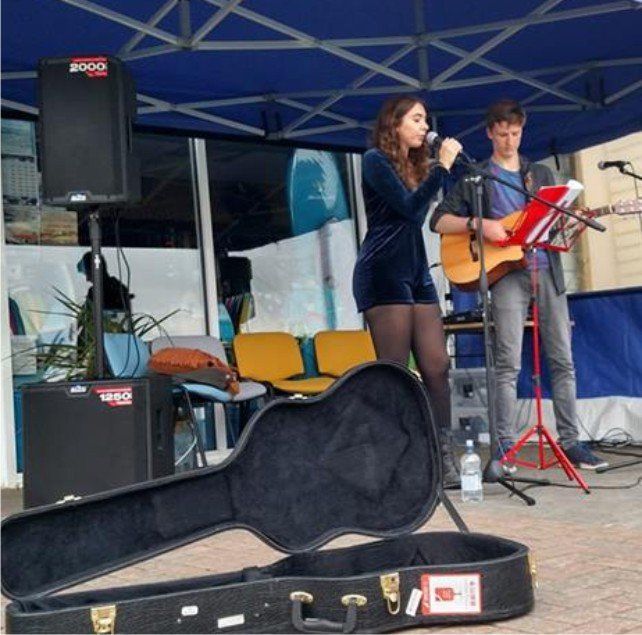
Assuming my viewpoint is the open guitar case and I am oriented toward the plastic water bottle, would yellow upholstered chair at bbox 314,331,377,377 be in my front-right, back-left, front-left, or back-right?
front-left

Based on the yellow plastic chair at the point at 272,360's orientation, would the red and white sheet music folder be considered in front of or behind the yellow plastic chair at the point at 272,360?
in front

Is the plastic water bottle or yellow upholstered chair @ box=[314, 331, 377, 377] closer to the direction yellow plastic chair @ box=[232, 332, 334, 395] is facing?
the plastic water bottle

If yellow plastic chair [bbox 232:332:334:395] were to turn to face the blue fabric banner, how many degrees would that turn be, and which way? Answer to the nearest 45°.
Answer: approximately 45° to its left

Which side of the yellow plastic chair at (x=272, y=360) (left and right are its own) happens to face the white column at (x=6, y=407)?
right

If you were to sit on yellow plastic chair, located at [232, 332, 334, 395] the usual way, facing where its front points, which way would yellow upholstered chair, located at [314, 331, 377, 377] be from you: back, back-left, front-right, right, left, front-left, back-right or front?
left

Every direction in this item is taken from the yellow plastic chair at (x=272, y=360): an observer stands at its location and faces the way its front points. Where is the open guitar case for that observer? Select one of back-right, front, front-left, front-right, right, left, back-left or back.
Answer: front-right

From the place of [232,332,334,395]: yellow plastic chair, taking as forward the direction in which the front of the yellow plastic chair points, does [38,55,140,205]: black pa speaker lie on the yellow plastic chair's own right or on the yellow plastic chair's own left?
on the yellow plastic chair's own right

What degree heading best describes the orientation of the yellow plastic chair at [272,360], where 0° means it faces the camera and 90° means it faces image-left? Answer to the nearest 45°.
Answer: approximately 315°
